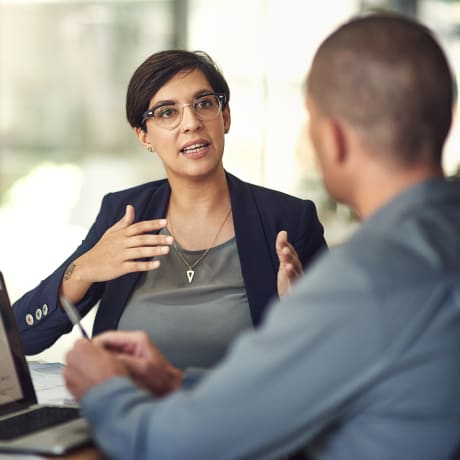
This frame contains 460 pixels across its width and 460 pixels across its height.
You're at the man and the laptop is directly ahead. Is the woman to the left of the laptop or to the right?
right

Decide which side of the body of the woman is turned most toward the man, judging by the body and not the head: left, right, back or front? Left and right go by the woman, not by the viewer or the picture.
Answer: front

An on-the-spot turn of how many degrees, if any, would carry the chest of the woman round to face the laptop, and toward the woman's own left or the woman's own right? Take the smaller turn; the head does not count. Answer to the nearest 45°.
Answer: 0° — they already face it

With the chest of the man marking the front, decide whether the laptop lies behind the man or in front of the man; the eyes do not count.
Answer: in front

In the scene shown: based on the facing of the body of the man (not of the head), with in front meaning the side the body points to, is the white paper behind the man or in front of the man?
in front

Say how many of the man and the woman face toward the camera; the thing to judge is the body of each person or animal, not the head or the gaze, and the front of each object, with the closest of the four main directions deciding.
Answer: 1

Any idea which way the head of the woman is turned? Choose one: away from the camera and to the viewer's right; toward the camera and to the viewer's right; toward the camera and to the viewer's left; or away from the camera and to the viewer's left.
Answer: toward the camera and to the viewer's right

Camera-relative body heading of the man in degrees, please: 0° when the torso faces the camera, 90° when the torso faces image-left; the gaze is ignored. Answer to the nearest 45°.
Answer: approximately 135°

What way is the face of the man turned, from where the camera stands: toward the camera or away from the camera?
away from the camera

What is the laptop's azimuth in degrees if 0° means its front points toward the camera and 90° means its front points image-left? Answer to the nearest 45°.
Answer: approximately 315°

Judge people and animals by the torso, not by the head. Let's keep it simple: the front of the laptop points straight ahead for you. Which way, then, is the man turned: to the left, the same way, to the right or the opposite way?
the opposite way
